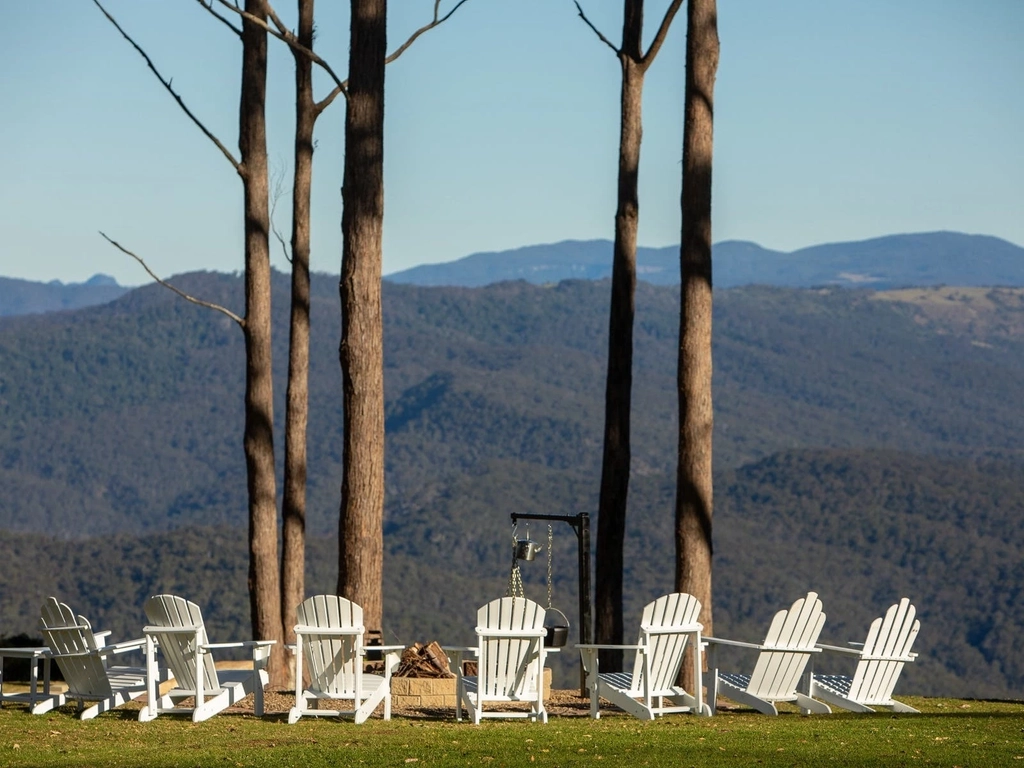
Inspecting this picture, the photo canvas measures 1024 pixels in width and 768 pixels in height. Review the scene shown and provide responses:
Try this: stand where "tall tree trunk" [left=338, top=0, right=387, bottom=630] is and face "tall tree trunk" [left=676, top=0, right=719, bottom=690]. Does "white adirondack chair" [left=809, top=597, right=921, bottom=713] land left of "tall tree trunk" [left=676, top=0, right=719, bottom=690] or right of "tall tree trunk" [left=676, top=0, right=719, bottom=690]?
right

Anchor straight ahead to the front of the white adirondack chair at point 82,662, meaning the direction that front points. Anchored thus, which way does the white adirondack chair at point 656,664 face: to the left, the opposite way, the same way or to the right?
to the left

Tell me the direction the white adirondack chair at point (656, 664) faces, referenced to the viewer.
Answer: facing away from the viewer and to the left of the viewer

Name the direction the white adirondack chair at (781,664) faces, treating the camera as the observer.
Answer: facing away from the viewer and to the left of the viewer

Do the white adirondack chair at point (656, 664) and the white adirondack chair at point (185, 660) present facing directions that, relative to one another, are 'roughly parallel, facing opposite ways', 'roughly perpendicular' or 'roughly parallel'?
roughly perpendicular

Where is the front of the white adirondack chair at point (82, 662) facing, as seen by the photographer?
facing away from the viewer and to the right of the viewer

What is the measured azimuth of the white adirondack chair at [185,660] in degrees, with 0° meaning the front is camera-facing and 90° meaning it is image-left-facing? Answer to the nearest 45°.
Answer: approximately 225°

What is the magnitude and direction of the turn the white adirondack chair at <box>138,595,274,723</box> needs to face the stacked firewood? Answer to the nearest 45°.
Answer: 0° — it already faces it

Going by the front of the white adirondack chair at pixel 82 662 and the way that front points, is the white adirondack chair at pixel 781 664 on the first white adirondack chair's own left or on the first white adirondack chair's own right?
on the first white adirondack chair's own right
